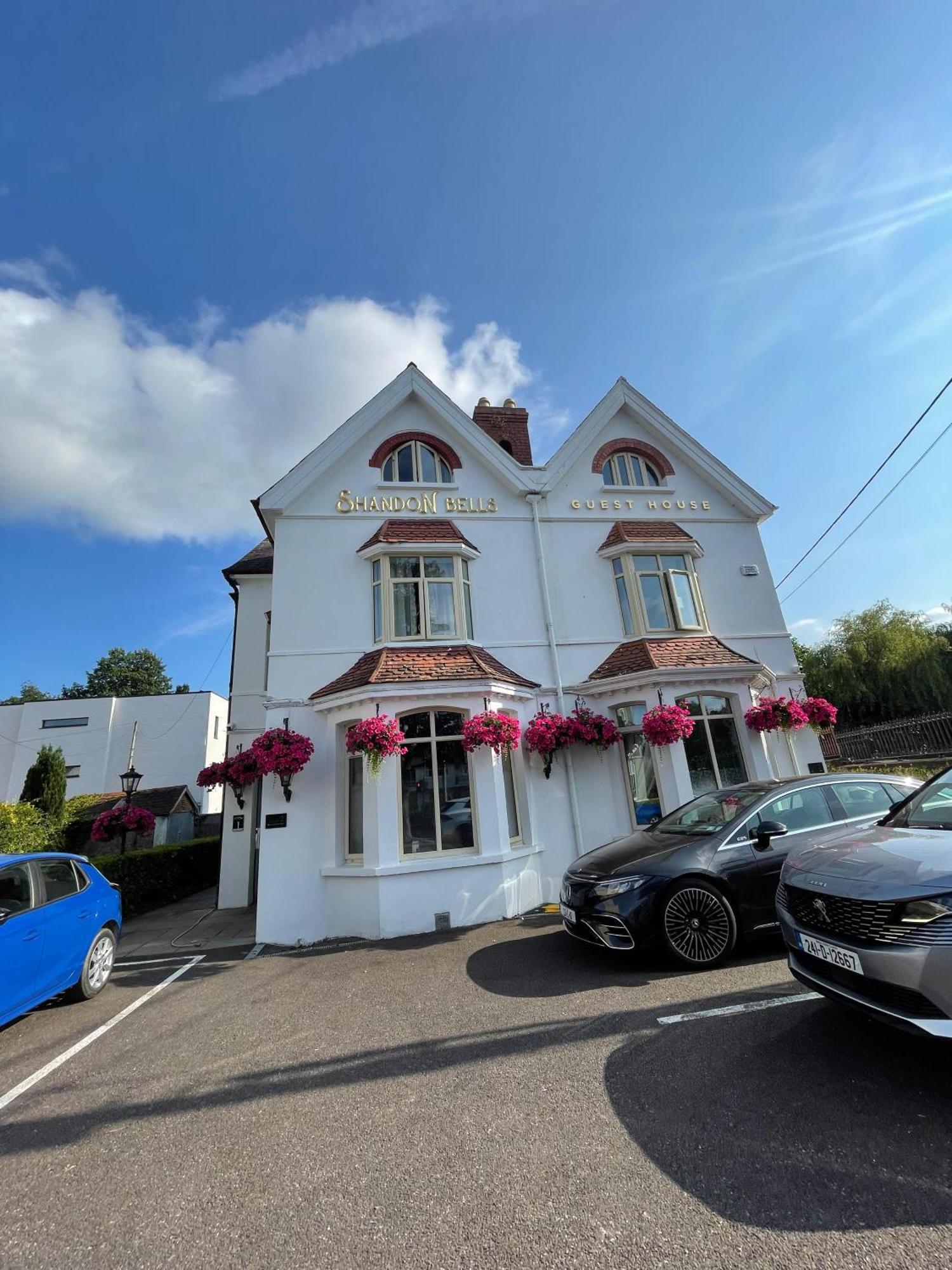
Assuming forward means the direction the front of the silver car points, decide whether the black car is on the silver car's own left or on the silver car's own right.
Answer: on the silver car's own right

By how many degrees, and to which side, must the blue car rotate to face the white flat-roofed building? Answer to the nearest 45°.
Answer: approximately 135° to its right

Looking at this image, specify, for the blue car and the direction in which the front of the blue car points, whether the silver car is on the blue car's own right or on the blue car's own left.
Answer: on the blue car's own left

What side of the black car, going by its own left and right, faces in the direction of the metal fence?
back

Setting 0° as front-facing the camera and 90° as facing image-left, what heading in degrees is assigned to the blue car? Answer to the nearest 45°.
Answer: approximately 45°

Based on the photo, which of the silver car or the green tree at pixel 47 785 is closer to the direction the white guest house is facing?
the silver car

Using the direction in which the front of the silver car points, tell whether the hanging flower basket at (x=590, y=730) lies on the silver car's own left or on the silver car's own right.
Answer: on the silver car's own right

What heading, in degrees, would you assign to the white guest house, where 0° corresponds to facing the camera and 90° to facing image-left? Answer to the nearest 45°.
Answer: approximately 0°
